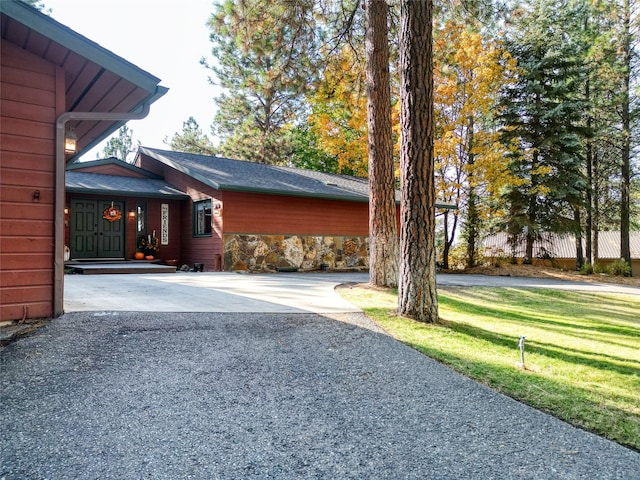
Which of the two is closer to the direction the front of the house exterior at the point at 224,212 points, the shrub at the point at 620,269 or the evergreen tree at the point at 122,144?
the shrub

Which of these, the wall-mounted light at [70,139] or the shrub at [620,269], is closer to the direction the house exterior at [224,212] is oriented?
the wall-mounted light

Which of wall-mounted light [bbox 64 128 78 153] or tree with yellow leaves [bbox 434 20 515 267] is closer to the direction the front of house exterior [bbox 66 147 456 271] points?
the wall-mounted light

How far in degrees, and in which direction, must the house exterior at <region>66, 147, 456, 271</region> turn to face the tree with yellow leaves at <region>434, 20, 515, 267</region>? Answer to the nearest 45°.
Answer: approximately 90° to its left

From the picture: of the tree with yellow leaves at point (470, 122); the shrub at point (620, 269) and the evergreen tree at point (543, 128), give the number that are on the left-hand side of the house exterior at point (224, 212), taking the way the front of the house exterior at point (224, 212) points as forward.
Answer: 3

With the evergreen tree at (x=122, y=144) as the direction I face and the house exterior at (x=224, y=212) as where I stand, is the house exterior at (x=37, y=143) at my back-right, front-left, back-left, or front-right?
back-left

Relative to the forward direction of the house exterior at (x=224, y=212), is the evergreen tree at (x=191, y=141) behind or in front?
behind

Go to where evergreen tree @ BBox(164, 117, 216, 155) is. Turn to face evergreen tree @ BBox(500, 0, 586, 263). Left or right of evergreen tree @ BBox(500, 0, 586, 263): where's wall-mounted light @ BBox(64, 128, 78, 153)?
right

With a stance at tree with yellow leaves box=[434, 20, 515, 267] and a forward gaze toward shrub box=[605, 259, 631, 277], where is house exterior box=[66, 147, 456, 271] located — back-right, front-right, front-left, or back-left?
back-right

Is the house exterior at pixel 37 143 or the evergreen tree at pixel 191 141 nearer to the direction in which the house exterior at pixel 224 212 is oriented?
the house exterior

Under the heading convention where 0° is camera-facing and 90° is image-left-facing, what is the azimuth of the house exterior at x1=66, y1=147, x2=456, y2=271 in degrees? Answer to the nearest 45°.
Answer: approximately 0°
